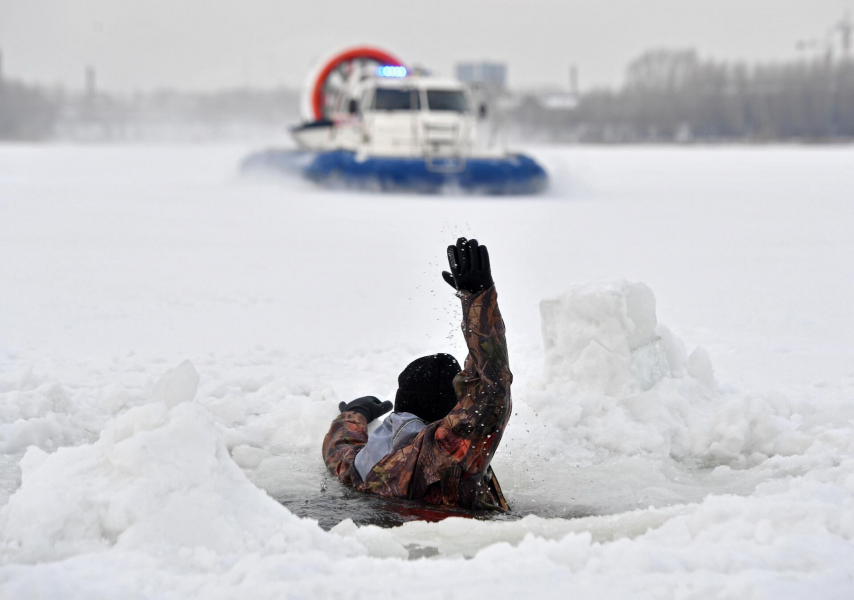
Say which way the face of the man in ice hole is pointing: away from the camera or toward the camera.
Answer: away from the camera

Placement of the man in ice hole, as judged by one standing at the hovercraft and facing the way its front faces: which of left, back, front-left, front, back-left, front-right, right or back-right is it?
front-right

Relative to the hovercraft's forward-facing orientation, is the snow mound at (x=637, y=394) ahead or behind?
ahead

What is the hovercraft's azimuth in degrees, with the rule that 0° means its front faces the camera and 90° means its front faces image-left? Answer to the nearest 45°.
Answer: approximately 315°

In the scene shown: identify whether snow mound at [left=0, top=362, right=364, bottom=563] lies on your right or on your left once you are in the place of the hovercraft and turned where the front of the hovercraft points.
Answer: on your right
